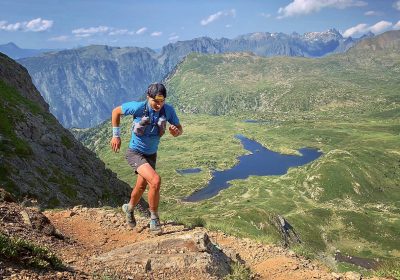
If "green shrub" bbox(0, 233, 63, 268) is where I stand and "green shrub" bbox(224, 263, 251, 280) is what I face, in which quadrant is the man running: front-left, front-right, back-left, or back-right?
front-left

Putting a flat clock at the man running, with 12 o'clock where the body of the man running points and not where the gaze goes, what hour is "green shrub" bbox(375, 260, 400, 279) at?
The green shrub is roughly at 11 o'clock from the man running.

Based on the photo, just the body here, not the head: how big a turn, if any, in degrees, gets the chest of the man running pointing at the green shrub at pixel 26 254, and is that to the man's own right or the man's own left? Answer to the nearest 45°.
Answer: approximately 90° to the man's own right

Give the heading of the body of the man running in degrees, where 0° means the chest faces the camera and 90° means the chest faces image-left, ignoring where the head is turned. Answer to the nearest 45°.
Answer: approximately 315°
